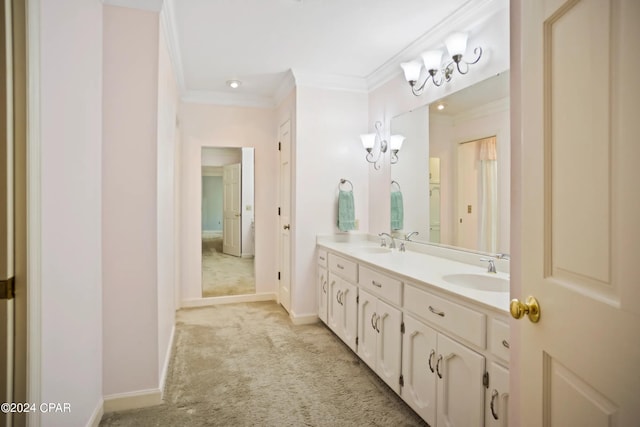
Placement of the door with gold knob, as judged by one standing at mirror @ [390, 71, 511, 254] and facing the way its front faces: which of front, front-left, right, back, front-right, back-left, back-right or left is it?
front-left

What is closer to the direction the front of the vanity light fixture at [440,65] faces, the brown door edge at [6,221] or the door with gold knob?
the brown door edge

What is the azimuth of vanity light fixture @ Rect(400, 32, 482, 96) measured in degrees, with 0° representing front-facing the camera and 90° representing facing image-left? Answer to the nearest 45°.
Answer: approximately 45°

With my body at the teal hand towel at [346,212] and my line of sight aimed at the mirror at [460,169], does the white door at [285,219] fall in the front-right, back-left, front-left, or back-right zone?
back-right

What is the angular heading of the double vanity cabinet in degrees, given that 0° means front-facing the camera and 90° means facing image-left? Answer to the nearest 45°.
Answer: approximately 45°

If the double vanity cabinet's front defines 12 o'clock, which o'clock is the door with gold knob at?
The door with gold knob is roughly at 10 o'clock from the double vanity cabinet.

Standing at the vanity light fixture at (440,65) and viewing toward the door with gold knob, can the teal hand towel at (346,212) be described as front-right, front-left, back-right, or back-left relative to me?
back-right

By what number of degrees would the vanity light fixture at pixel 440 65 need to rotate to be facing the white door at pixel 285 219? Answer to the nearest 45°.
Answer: approximately 90° to its right

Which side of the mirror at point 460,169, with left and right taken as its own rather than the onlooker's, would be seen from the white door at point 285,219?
right
